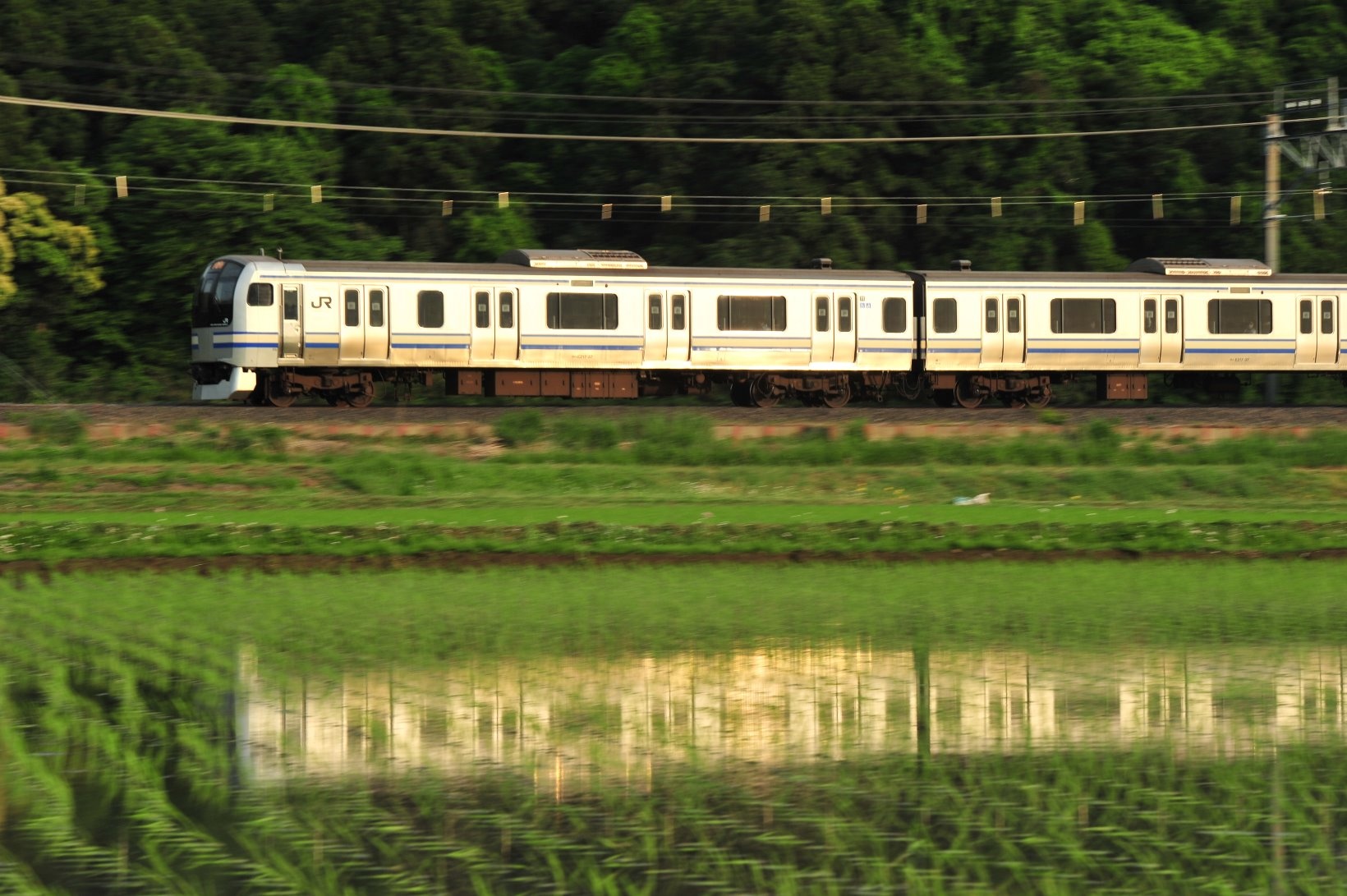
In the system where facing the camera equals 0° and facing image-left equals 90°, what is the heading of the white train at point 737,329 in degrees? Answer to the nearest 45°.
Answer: approximately 90°

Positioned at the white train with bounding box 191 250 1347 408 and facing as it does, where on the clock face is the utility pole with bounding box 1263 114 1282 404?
The utility pole is roughly at 5 o'clock from the white train.

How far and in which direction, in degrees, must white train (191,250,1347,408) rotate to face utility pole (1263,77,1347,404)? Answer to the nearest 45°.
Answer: approximately 135° to its right
